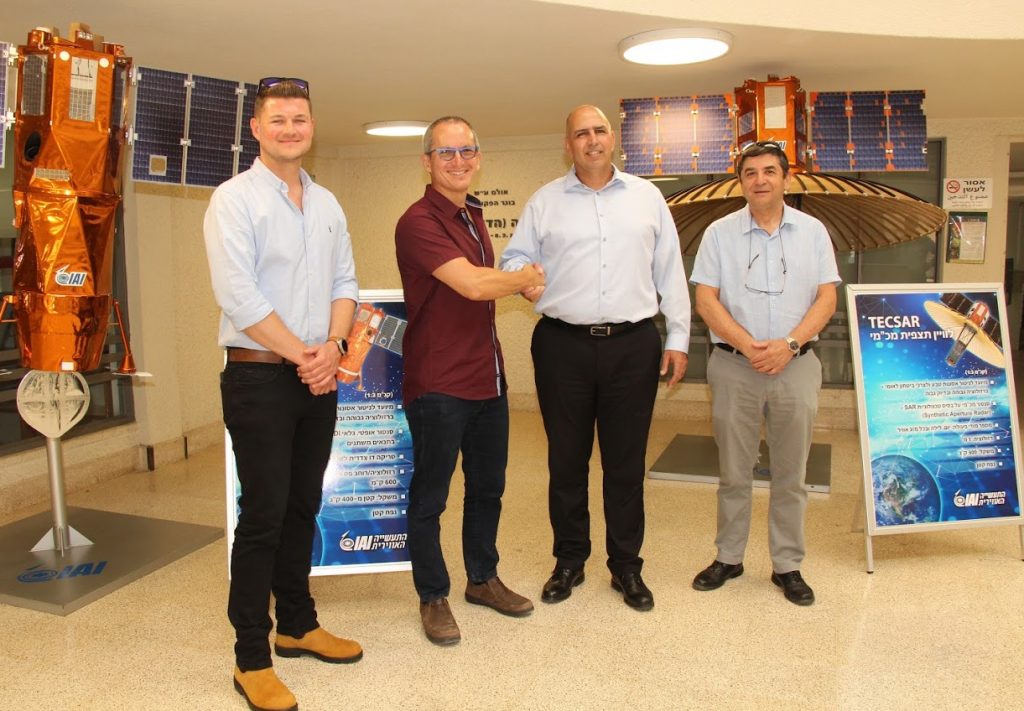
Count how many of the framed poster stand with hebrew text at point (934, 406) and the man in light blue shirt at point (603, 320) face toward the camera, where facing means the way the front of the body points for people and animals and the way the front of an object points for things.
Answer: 2

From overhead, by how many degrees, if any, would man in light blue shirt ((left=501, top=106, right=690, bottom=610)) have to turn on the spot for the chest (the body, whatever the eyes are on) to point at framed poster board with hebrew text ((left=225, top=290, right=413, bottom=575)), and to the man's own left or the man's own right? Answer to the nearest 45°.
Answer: approximately 90° to the man's own right

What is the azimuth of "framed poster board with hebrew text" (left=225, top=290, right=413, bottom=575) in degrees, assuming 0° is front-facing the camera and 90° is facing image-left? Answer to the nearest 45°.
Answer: approximately 0°

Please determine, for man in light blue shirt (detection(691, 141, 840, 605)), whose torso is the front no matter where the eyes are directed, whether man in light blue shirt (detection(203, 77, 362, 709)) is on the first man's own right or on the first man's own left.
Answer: on the first man's own right

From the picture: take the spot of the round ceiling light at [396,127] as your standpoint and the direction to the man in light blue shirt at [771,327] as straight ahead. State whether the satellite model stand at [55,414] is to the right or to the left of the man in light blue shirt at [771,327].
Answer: right

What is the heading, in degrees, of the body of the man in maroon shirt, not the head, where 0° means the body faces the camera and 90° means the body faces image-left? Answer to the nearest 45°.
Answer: approximately 315°

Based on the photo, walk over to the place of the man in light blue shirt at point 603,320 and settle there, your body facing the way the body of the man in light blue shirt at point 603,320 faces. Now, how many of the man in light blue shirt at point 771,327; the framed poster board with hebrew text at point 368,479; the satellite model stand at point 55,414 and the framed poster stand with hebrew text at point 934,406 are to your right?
2

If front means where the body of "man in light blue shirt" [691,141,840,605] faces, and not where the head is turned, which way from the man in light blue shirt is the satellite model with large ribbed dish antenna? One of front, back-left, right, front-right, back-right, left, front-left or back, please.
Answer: back

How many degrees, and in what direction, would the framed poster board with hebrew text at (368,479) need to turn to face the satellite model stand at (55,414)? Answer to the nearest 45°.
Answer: approximately 135° to its right

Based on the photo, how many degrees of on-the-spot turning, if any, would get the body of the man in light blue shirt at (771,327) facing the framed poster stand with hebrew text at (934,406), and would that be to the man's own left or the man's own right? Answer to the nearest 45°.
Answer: approximately 135° to the man's own left

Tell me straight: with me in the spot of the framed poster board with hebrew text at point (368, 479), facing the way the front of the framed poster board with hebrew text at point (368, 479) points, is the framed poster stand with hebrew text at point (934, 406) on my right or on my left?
on my left
